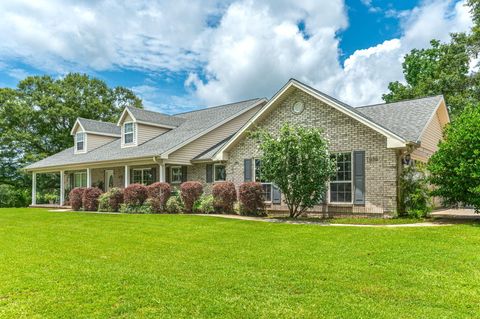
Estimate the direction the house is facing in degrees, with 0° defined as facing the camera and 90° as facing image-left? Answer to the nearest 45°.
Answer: approximately 45°

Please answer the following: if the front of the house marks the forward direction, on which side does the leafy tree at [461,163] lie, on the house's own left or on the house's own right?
on the house's own left

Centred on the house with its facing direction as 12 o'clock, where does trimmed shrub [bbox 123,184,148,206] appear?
The trimmed shrub is roughly at 2 o'clock from the house.

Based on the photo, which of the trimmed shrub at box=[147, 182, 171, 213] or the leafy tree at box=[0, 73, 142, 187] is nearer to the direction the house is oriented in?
the trimmed shrub

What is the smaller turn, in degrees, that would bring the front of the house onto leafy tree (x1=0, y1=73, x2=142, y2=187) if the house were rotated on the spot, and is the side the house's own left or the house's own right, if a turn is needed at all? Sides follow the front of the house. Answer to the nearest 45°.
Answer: approximately 90° to the house's own right

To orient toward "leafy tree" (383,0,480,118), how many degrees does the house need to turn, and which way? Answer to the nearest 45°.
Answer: approximately 180°
